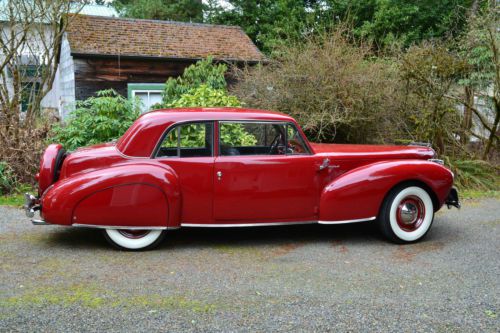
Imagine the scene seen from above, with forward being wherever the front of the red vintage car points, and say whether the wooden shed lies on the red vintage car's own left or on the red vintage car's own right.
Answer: on the red vintage car's own left

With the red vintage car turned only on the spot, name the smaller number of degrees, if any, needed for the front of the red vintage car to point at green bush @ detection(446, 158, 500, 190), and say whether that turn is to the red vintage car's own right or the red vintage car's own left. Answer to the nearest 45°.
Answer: approximately 45° to the red vintage car's own left

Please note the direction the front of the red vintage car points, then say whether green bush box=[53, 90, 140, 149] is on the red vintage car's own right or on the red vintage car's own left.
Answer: on the red vintage car's own left

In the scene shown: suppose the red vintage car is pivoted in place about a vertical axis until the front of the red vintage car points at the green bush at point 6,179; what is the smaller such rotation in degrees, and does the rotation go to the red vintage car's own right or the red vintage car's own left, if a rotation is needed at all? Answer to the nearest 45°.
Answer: approximately 135° to the red vintage car's own left

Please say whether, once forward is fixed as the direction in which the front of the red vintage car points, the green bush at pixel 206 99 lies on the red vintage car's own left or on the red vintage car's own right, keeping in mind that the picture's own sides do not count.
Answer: on the red vintage car's own left

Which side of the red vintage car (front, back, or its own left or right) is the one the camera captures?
right

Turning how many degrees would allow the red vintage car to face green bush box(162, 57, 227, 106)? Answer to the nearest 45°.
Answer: approximately 90° to its left

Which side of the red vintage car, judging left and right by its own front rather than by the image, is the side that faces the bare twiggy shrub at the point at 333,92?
left

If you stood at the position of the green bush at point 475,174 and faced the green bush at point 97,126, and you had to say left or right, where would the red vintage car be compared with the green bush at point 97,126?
left

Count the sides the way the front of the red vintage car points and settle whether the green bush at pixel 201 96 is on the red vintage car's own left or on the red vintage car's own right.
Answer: on the red vintage car's own left

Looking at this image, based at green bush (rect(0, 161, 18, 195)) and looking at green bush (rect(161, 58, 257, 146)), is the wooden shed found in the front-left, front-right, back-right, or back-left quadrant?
front-left

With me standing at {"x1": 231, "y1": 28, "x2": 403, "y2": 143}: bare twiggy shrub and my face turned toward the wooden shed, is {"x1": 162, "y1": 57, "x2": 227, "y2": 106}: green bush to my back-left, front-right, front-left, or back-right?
front-left
